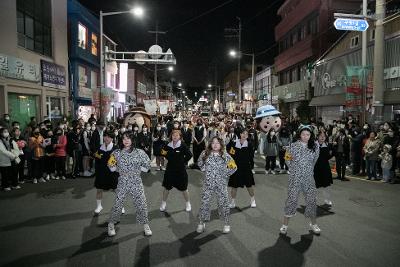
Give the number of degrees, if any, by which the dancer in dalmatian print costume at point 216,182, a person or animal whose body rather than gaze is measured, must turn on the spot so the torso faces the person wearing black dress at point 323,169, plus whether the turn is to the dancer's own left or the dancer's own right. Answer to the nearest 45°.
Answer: approximately 135° to the dancer's own left

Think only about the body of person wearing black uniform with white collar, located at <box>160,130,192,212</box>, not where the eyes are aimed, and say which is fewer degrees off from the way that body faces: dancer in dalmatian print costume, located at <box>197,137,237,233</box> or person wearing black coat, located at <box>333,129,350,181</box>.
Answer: the dancer in dalmatian print costume

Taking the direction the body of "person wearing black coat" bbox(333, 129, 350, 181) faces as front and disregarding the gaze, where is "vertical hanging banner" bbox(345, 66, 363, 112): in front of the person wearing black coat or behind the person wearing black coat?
behind

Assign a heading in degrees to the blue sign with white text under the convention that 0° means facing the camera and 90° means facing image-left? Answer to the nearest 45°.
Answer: approximately 0°

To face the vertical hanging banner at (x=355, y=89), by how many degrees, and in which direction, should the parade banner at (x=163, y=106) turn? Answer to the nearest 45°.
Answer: approximately 45° to its left
